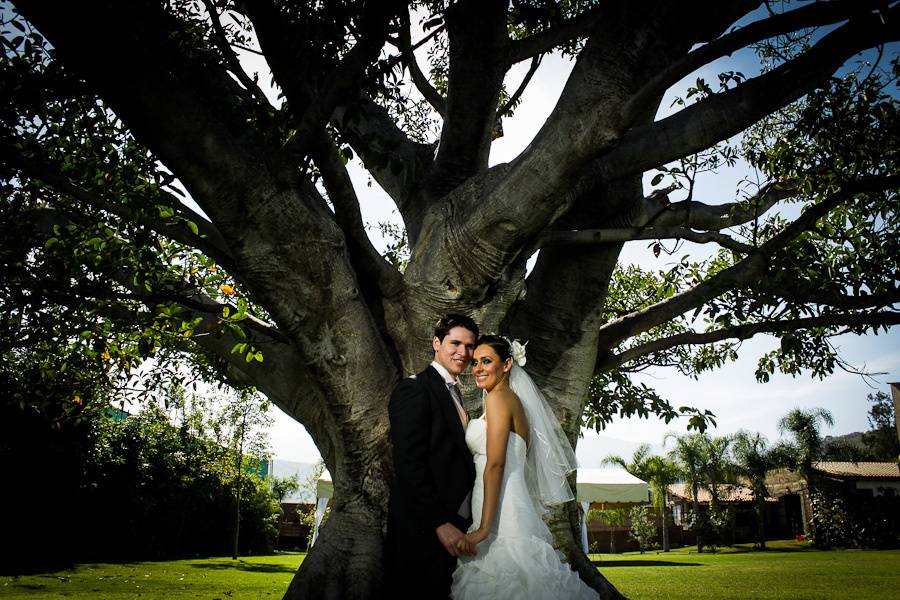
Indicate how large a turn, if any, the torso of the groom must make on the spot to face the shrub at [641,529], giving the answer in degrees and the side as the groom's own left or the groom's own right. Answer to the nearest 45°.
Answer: approximately 135° to the groom's own left

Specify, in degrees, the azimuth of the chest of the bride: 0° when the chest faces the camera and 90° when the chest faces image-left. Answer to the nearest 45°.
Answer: approximately 90°

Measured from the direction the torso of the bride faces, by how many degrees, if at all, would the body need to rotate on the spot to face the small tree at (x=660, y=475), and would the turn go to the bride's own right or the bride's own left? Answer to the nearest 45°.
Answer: approximately 90° to the bride's own right

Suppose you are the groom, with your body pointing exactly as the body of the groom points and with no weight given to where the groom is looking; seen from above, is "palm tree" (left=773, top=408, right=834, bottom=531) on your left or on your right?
on your left

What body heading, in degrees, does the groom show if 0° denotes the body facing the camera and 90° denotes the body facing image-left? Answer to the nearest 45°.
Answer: approximately 315°
